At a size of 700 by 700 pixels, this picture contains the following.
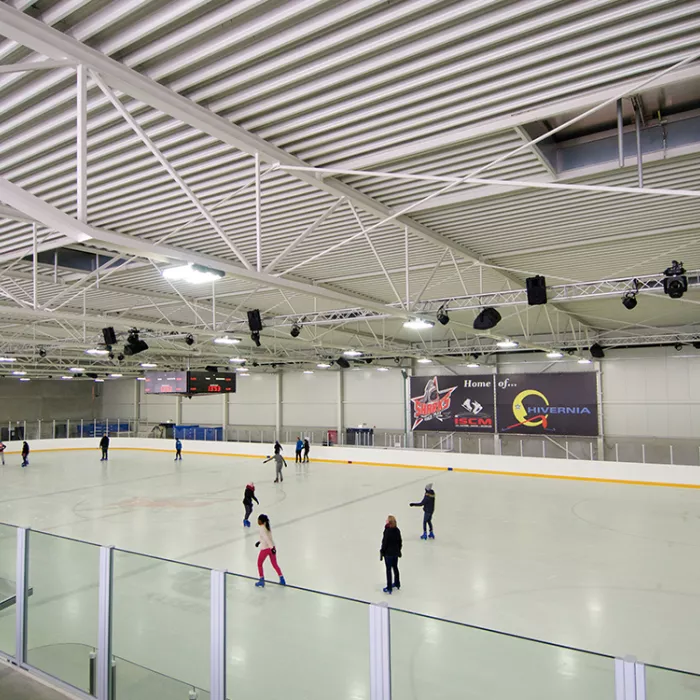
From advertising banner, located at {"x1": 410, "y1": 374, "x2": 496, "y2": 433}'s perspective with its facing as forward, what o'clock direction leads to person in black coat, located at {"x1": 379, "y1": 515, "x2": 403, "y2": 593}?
The person in black coat is roughly at 12 o'clock from the advertising banner.

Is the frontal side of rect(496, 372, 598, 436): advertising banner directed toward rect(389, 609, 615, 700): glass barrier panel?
yes

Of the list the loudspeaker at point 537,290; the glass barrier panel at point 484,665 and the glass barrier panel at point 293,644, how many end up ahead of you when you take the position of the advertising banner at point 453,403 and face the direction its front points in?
3

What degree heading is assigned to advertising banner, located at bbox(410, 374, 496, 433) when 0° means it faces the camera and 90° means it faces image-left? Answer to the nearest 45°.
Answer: approximately 0°

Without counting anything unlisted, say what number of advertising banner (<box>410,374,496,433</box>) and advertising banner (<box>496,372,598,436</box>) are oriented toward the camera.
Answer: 2

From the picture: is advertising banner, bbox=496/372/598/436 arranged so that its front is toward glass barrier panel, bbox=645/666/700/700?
yes
